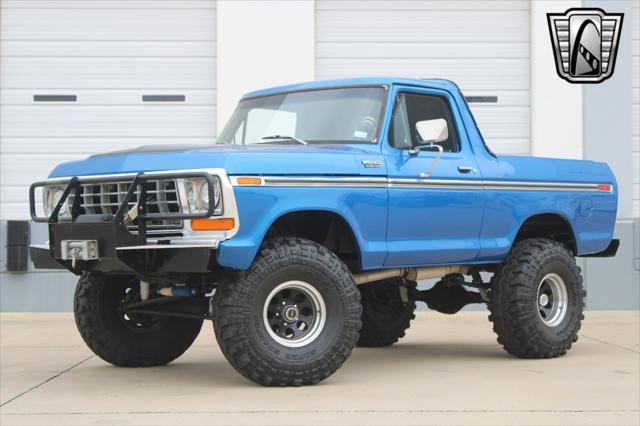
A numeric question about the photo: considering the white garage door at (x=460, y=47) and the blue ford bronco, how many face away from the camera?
0

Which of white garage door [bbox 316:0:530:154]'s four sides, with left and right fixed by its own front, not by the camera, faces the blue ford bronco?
front

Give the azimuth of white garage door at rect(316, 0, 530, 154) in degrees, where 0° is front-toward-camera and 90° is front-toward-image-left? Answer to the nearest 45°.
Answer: approximately 0°

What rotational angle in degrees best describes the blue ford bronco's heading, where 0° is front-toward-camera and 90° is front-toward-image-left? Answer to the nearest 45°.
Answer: approximately 45°

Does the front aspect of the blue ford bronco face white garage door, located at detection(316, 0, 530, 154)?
no
